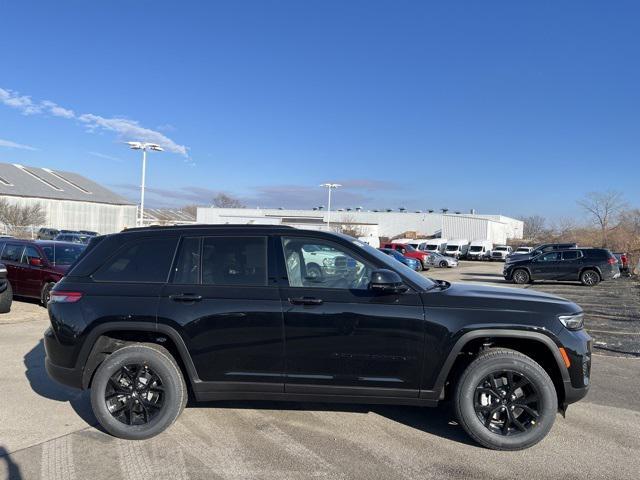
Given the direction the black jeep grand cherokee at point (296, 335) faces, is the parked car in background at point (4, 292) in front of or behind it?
behind

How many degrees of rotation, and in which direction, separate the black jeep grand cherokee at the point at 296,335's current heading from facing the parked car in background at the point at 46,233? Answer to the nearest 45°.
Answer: approximately 135° to its left

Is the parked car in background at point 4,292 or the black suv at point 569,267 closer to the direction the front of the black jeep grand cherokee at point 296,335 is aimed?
the black suv

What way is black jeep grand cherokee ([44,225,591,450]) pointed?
to the viewer's right

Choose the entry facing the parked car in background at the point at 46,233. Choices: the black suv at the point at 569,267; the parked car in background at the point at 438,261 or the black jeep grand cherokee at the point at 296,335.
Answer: the black suv

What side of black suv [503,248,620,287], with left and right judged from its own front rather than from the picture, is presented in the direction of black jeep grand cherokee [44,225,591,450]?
left

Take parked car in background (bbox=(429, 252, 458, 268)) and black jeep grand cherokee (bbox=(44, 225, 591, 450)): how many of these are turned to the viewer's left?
0

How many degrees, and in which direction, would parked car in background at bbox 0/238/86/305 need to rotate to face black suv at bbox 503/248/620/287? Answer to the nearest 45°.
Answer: approximately 45° to its left

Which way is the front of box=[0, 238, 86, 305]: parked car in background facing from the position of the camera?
facing the viewer and to the right of the viewer

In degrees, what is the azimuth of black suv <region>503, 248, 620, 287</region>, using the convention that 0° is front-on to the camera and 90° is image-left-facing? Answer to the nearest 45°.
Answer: approximately 90°

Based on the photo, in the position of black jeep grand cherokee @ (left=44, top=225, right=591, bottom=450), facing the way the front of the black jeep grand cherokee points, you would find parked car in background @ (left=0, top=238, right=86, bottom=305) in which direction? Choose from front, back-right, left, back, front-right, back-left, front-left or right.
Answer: back-left

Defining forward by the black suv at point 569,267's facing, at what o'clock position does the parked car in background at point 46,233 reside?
The parked car in background is roughly at 12 o'clock from the black suv.

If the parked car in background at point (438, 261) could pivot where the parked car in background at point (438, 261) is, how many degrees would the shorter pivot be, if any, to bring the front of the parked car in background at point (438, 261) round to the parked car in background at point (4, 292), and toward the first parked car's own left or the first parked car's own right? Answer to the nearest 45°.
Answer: approximately 45° to the first parked car's own right

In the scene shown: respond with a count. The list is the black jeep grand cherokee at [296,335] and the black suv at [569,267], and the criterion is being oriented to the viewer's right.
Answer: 1

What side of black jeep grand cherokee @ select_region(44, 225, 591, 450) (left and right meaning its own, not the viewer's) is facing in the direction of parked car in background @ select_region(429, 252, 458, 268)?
left
